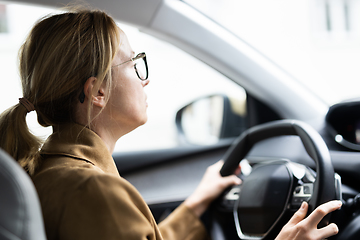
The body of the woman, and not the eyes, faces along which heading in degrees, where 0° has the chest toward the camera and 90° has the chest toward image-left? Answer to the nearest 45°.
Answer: approximately 225°

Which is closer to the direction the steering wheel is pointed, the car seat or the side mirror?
the car seat

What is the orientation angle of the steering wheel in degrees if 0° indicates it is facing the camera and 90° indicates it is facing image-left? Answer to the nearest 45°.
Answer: approximately 45°

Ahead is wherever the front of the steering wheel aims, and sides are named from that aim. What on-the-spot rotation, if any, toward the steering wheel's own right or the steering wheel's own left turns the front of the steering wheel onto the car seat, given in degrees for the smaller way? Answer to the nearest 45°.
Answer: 0° — it already faces it

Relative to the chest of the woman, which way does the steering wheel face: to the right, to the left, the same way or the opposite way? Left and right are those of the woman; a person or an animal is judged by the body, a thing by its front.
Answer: the opposite way

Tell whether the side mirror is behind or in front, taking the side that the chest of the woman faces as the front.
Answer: in front
